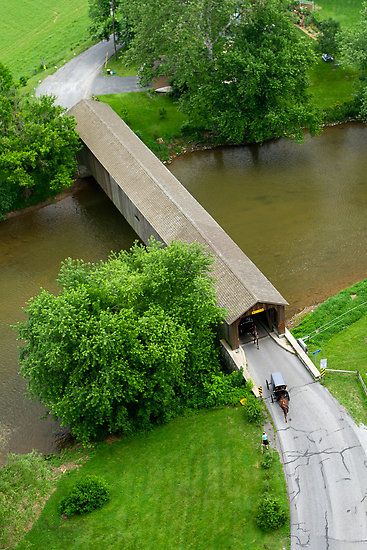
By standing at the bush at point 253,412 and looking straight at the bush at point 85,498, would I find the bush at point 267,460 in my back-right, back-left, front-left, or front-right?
front-left

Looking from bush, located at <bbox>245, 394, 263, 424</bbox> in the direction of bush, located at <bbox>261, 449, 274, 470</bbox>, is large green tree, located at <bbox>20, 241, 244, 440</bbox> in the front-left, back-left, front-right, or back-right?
back-right

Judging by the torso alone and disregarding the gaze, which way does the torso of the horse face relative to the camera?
toward the camera
